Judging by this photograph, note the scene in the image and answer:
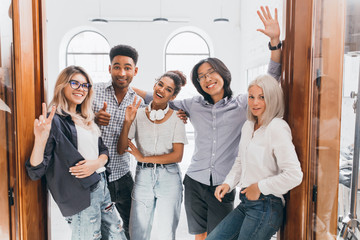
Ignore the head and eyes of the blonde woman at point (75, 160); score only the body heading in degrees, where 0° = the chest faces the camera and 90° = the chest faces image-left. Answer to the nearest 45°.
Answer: approximately 315°

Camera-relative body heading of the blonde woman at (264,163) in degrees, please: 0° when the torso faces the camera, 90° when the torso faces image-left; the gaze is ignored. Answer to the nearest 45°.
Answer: approximately 45°
